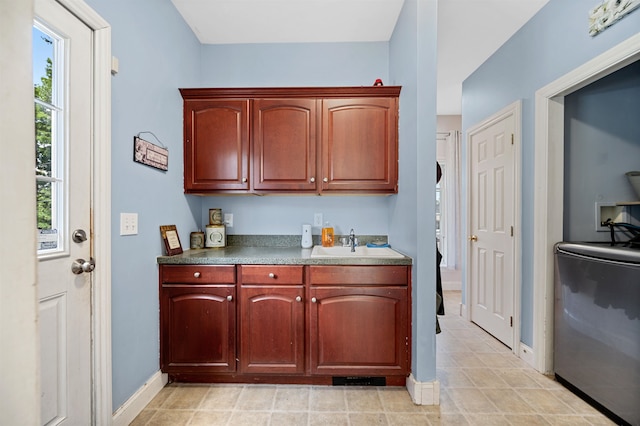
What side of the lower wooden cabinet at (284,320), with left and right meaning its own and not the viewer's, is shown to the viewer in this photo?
front

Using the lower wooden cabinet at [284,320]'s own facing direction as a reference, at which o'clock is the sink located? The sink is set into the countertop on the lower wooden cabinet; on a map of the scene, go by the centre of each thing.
The sink is roughly at 8 o'clock from the lower wooden cabinet.

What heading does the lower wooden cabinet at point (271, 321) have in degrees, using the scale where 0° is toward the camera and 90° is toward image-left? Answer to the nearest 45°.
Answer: approximately 0°

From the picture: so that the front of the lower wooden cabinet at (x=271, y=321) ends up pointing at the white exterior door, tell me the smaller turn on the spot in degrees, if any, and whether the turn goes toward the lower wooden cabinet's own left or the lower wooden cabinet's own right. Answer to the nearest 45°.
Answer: approximately 45° to the lower wooden cabinet's own right

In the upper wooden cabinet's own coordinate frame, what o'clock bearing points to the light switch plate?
The light switch plate is roughly at 2 o'clock from the upper wooden cabinet.

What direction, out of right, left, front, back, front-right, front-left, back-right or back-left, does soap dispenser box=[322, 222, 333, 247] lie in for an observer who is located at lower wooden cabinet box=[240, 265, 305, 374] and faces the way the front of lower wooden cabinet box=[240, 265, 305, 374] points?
back-left

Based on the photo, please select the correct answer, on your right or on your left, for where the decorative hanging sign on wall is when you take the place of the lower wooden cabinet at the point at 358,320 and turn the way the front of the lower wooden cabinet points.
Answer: on your right

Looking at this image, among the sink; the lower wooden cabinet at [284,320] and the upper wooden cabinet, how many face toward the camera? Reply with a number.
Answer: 3

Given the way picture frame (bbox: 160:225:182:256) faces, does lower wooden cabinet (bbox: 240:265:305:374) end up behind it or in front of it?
in front

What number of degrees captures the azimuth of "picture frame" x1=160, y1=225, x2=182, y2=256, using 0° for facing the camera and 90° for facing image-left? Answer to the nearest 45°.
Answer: approximately 315°

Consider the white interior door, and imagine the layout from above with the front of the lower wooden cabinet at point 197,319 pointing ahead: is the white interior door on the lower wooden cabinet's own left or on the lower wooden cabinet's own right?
on the lower wooden cabinet's own left

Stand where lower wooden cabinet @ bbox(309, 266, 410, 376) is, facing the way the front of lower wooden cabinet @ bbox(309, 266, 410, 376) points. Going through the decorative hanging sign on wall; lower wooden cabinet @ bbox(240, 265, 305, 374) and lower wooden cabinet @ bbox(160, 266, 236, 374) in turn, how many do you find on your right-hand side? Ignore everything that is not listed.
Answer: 3

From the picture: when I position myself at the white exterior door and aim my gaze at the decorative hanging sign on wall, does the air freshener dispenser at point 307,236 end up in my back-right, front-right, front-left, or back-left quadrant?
front-right
